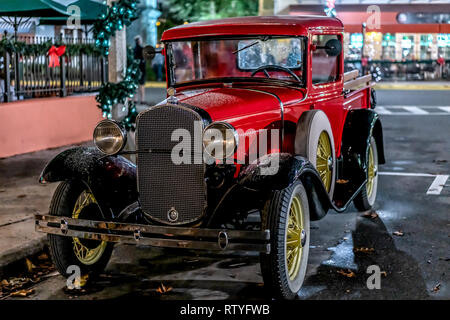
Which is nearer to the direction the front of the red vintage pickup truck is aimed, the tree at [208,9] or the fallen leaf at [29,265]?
the fallen leaf

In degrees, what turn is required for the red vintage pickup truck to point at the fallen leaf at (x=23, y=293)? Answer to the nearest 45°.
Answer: approximately 45° to its right

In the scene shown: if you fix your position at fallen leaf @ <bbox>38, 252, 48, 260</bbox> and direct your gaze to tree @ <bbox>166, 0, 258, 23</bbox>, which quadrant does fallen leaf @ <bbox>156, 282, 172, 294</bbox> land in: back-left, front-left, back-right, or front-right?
back-right

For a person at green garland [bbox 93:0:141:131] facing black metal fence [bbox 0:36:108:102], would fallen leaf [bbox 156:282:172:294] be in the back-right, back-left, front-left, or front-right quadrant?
back-left

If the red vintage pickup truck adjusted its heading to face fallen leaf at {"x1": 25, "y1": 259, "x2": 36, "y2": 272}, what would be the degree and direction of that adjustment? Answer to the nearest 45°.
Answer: approximately 45° to its right

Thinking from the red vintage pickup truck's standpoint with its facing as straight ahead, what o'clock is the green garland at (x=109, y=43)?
The green garland is roughly at 4 o'clock from the red vintage pickup truck.

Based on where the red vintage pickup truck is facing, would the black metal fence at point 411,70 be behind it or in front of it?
behind

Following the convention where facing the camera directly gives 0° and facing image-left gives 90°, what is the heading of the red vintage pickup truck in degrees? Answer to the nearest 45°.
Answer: approximately 45°

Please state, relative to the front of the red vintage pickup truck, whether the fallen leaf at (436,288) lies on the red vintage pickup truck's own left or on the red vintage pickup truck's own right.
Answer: on the red vintage pickup truck's own left
